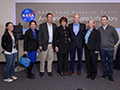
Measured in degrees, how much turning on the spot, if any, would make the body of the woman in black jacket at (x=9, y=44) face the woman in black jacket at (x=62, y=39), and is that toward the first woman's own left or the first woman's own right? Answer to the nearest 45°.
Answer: approximately 45° to the first woman's own left

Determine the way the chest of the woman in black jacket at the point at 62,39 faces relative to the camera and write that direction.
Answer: toward the camera

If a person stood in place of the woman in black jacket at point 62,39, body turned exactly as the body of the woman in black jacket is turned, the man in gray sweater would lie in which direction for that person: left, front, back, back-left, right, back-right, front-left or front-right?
left

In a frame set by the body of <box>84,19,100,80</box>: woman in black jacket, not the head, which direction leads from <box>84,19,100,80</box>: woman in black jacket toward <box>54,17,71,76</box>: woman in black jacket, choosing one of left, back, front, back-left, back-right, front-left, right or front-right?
front-right

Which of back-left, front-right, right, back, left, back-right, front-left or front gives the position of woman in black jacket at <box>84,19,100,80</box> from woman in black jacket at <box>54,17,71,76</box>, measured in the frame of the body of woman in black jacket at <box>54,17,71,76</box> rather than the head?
left

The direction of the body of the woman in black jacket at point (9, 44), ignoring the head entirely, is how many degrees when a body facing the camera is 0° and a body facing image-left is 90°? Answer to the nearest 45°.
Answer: approximately 315°

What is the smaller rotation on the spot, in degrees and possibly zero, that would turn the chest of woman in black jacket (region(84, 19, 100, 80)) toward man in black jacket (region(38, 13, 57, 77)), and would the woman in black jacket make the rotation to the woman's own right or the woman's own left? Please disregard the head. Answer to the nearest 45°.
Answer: approximately 45° to the woman's own right

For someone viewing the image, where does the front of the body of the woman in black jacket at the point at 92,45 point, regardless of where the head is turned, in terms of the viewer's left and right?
facing the viewer and to the left of the viewer

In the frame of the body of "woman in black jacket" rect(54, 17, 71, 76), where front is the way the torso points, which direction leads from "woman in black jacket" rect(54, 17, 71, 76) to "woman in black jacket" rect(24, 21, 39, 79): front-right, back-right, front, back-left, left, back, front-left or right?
right

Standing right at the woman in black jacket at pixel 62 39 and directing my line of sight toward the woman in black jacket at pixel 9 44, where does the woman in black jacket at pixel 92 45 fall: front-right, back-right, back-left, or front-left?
back-left

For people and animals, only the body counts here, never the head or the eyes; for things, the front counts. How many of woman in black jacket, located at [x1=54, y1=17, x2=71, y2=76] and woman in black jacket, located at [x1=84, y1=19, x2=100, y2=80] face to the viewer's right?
0
